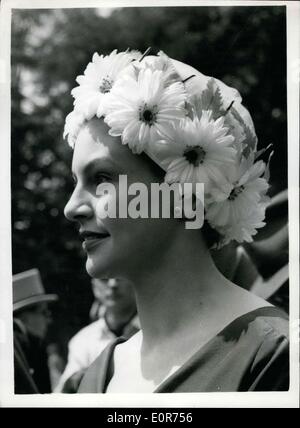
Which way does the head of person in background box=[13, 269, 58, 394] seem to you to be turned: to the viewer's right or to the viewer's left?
to the viewer's right

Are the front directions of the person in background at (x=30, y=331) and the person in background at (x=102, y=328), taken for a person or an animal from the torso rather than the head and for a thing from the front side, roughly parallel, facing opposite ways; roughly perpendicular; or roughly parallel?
roughly perpendicular

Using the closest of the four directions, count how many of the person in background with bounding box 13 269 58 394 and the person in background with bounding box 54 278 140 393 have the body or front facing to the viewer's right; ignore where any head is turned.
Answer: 1

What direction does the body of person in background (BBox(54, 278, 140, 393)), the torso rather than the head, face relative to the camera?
toward the camera

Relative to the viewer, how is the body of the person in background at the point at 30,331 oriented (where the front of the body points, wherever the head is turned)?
to the viewer's right
